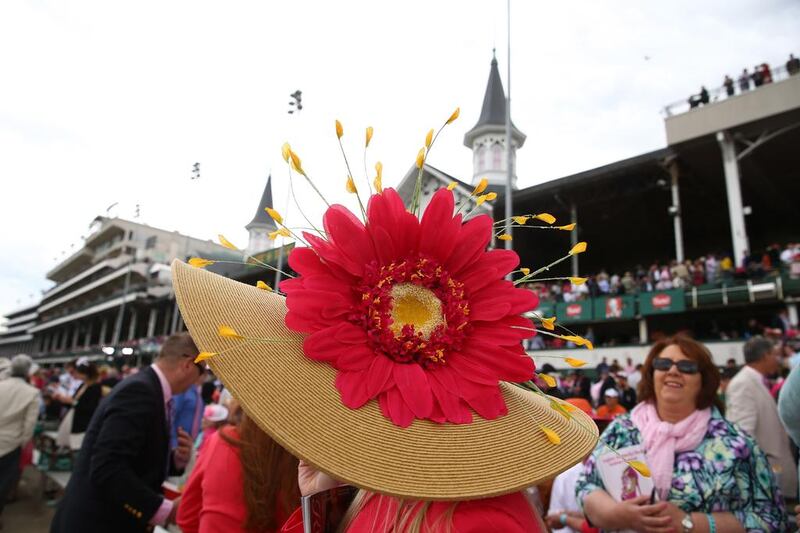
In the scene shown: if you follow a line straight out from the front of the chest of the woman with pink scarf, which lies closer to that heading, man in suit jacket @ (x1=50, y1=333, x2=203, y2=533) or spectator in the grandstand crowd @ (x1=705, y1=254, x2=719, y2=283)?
the man in suit jacket

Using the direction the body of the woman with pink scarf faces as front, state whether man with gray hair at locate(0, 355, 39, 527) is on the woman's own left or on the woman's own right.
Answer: on the woman's own right

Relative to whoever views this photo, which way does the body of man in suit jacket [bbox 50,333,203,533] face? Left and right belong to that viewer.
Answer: facing to the right of the viewer

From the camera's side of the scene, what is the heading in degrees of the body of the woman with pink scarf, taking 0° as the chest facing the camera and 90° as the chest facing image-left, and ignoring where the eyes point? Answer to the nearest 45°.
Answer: approximately 0°

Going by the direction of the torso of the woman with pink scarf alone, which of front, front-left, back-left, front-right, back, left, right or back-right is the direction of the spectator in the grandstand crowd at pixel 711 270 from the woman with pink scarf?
back

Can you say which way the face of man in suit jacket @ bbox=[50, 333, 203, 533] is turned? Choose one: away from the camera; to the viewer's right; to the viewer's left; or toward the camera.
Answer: to the viewer's right

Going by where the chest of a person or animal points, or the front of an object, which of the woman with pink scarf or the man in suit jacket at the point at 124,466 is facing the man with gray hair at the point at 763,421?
the man in suit jacket

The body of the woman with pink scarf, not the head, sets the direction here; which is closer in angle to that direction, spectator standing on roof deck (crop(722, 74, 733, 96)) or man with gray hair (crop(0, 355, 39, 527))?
the man with gray hair

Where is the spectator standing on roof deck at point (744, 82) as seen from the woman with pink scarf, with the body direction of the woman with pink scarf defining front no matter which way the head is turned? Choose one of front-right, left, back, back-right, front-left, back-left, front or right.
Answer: back

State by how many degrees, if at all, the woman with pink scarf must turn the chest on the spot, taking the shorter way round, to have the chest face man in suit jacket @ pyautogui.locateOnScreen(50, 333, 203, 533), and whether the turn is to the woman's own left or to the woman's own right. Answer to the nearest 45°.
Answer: approximately 45° to the woman's own right

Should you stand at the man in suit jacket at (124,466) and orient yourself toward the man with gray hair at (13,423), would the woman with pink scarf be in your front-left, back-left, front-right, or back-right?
back-right

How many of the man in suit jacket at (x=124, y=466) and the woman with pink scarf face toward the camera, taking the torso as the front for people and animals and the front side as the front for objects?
1
